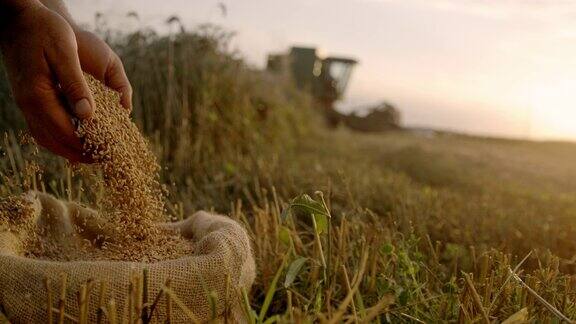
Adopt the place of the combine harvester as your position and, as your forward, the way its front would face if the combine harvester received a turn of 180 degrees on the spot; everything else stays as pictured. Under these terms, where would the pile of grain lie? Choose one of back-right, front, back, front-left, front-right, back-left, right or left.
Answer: left

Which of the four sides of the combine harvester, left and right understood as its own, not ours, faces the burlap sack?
right

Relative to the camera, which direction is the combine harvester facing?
to the viewer's right
